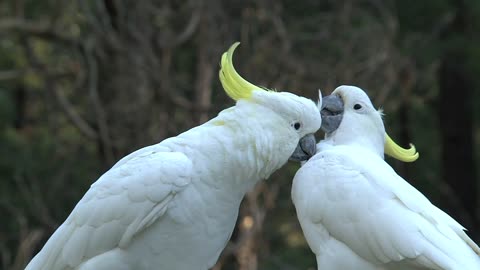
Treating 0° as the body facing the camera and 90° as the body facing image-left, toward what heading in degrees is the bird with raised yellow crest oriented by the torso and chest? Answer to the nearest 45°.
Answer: approximately 270°

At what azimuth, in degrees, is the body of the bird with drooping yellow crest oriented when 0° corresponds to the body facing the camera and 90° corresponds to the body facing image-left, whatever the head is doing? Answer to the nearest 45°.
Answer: approximately 90°

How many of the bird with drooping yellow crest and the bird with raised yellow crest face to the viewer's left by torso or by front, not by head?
1

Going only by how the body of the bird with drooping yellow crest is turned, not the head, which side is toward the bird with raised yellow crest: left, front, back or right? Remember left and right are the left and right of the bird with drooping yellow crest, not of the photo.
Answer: front

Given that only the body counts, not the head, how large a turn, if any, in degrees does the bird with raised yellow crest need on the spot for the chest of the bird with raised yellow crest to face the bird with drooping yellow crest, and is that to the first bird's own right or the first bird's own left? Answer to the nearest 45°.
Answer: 0° — it already faces it
